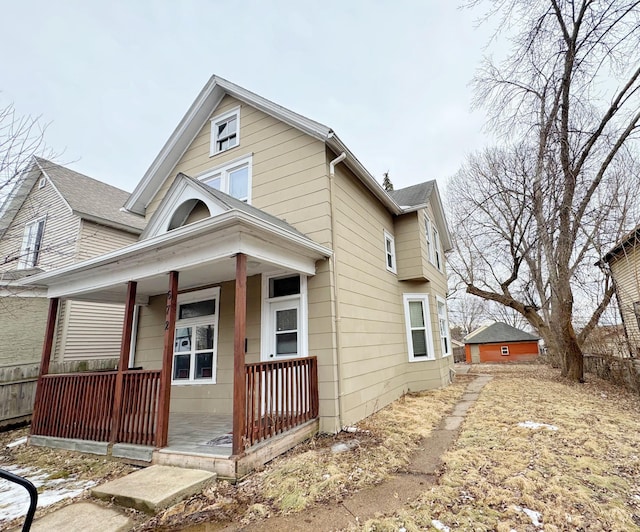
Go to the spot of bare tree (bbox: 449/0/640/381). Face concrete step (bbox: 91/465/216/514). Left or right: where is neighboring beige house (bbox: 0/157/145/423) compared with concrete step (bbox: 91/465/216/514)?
right

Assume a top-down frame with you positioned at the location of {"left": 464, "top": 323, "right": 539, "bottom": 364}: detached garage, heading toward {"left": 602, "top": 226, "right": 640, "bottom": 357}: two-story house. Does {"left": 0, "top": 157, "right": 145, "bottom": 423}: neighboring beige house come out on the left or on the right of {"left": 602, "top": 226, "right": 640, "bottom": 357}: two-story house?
right

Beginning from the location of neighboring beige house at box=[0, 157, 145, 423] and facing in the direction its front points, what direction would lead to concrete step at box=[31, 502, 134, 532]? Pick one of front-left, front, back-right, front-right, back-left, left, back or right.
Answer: front-left

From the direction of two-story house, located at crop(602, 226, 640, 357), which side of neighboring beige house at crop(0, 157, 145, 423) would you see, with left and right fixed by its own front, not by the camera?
left

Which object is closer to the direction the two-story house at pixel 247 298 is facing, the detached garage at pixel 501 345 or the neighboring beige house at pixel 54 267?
the neighboring beige house

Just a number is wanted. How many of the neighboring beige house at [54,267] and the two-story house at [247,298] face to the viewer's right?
0

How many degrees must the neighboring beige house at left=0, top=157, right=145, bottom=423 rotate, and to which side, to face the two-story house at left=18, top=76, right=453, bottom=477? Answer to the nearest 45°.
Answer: approximately 90° to its left

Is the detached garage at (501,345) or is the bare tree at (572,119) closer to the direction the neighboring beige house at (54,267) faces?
the bare tree

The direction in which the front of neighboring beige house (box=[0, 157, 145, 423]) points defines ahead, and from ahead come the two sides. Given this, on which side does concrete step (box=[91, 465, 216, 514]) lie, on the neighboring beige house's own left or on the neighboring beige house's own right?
on the neighboring beige house's own left

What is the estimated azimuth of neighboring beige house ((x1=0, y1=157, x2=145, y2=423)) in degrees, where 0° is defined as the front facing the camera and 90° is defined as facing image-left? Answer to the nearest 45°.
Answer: approximately 45°

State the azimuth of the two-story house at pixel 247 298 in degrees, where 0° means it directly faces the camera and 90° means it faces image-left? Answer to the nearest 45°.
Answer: approximately 45°

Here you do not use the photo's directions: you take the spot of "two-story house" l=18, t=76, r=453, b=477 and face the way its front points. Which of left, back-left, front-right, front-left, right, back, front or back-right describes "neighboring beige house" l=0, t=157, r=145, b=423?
right
